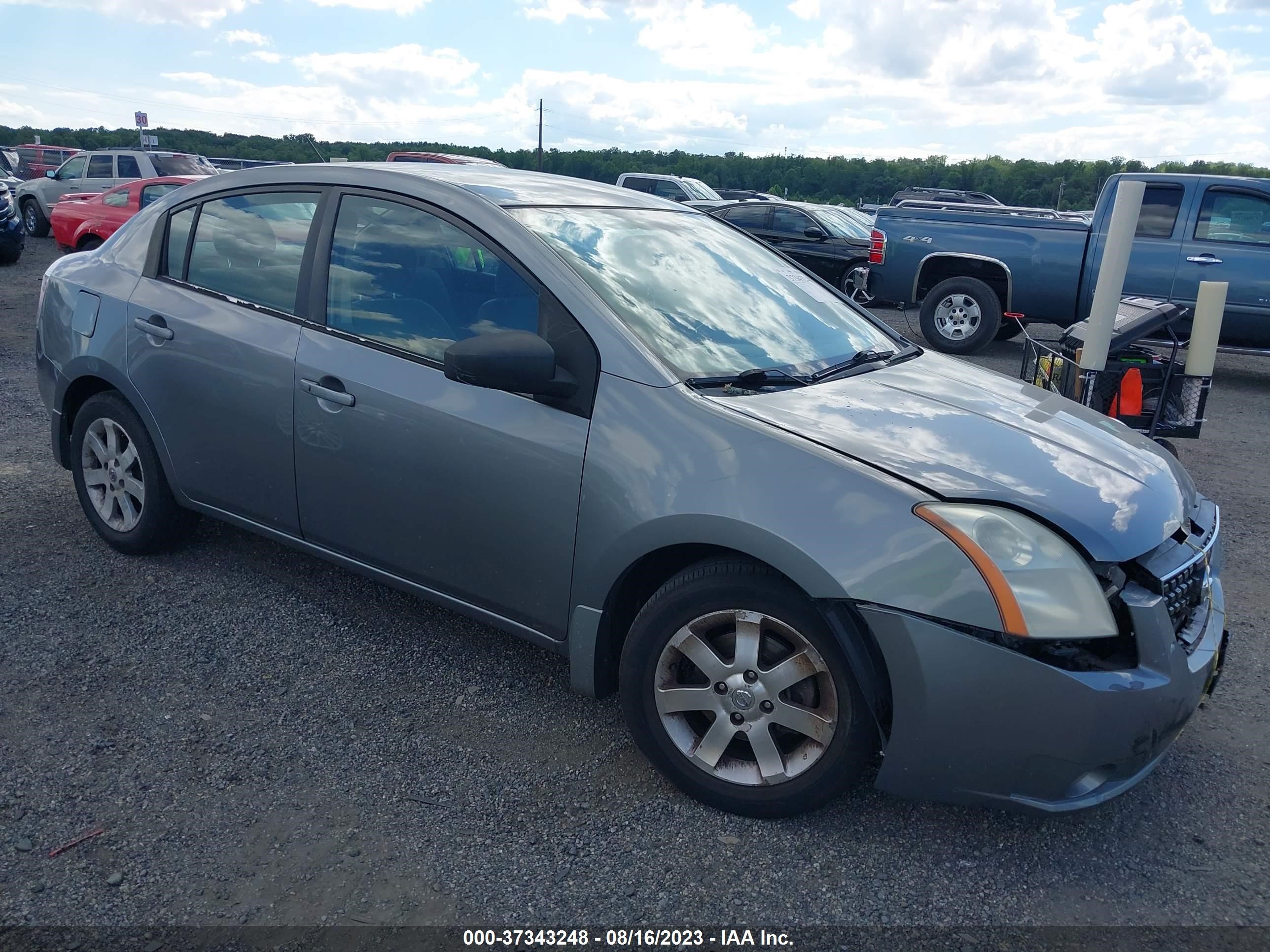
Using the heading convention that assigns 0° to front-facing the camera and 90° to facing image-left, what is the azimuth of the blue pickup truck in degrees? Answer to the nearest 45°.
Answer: approximately 270°

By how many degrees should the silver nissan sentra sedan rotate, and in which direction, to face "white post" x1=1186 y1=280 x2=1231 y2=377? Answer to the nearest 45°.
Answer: approximately 90° to its left

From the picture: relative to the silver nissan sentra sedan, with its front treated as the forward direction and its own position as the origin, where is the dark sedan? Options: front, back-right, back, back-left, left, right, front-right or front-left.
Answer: back-left

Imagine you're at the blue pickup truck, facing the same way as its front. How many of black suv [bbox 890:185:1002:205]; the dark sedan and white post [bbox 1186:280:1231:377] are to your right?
1

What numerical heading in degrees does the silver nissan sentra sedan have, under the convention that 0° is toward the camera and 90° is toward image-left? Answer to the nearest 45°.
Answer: approximately 315°

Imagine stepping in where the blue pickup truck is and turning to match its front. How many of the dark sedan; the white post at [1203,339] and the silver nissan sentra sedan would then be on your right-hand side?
2

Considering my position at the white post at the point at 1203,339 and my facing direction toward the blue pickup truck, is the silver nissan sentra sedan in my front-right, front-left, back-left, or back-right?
back-left

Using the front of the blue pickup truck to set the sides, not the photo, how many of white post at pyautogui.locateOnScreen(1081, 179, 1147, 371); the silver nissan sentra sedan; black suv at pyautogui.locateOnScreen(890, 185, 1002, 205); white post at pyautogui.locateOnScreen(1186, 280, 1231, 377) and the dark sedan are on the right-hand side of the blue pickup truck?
3

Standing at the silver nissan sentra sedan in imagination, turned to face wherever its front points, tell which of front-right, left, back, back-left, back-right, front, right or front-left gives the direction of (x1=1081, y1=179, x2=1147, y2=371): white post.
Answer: left

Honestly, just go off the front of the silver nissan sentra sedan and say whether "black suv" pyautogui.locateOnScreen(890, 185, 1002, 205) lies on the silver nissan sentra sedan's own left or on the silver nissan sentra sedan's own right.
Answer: on the silver nissan sentra sedan's own left

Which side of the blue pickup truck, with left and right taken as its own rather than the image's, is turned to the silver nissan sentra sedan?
right

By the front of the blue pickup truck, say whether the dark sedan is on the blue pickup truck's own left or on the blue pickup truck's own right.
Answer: on the blue pickup truck's own left

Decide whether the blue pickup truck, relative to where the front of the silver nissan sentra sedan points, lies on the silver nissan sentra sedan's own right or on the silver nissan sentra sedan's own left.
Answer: on the silver nissan sentra sedan's own left

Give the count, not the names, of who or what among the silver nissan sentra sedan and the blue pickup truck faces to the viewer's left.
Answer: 0
